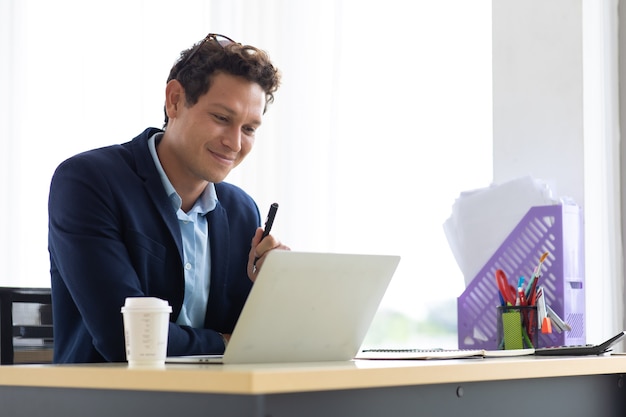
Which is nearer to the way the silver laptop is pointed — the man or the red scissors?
the man

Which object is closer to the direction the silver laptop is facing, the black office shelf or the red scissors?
the black office shelf

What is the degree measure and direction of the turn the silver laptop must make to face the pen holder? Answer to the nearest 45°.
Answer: approximately 90° to its right

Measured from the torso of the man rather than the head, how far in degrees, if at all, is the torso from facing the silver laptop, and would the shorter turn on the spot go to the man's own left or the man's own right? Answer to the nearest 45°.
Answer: approximately 45° to the man's own right

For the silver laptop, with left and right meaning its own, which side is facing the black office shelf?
front

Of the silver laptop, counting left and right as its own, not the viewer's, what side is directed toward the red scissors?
right

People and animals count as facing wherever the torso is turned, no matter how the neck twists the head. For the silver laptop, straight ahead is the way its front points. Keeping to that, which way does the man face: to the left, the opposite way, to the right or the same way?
the opposite way

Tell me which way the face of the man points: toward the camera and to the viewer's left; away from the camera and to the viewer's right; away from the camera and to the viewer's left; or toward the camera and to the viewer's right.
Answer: toward the camera and to the viewer's right

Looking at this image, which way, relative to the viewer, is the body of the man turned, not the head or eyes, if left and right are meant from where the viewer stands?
facing the viewer and to the right of the viewer

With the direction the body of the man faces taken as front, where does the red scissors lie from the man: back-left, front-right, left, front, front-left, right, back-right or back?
front-left

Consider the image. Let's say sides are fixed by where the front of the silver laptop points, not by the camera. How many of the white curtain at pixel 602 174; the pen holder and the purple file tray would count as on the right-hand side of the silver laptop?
3
